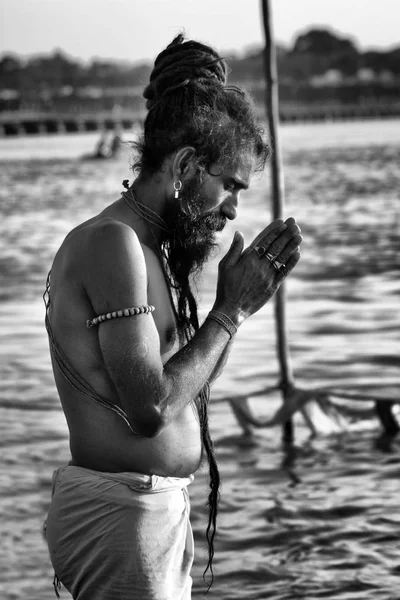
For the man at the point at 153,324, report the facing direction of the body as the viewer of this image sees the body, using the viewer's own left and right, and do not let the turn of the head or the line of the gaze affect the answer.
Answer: facing to the right of the viewer

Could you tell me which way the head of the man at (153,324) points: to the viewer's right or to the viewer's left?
to the viewer's right
